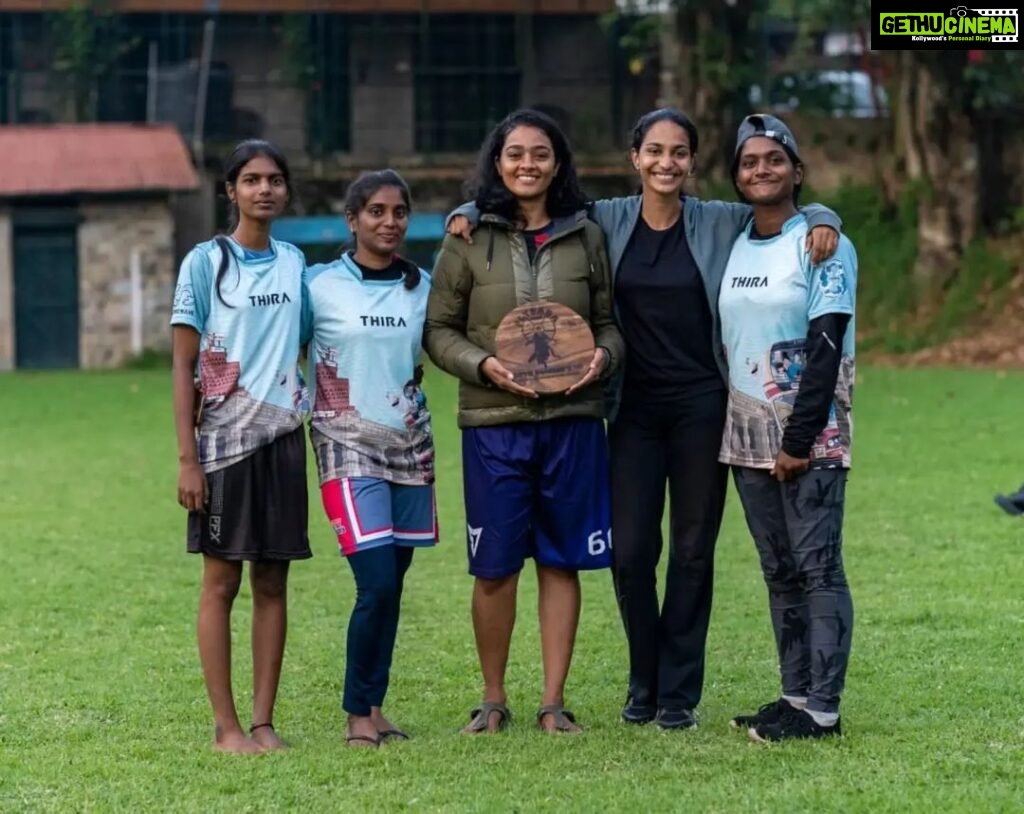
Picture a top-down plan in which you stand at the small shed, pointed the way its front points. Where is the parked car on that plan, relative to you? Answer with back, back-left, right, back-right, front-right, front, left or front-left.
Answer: left

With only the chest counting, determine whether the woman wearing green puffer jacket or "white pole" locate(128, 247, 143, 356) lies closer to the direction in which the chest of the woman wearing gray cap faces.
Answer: the woman wearing green puffer jacket

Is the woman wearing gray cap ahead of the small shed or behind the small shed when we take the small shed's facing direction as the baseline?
ahead

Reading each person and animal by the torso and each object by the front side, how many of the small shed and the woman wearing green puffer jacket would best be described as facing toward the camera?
2

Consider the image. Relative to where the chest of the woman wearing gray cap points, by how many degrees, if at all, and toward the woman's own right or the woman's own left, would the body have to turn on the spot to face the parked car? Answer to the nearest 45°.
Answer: approximately 135° to the woman's own right

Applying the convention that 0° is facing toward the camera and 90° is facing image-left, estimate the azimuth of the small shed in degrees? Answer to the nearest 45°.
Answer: approximately 0°

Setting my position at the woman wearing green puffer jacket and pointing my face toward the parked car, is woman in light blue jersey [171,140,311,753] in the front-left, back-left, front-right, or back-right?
back-left

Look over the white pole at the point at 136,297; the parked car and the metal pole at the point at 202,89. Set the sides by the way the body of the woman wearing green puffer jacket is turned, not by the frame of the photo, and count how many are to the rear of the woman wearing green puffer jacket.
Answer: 3

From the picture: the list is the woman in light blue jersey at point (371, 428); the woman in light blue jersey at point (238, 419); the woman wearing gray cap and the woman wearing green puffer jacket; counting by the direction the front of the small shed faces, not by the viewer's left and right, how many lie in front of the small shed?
4

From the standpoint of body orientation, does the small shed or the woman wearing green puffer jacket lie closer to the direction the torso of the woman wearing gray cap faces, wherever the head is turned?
the woman wearing green puffer jacket

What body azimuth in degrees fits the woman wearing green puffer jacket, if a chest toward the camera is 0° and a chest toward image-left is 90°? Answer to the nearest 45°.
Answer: approximately 0°
